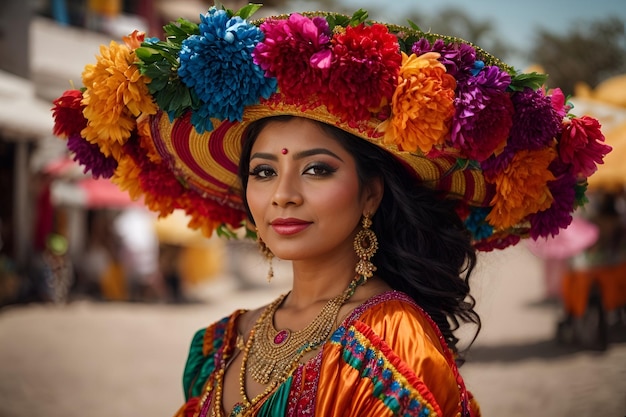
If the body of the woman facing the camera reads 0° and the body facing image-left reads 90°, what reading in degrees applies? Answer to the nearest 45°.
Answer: approximately 45°

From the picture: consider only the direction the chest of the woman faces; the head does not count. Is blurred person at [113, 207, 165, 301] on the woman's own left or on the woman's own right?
on the woman's own right

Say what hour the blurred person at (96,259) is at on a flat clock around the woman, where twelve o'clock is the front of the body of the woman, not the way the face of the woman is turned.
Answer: The blurred person is roughly at 4 o'clock from the woman.

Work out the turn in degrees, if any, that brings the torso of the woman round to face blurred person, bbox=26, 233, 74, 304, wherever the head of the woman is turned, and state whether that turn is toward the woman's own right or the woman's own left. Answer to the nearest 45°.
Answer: approximately 90° to the woman's own right
